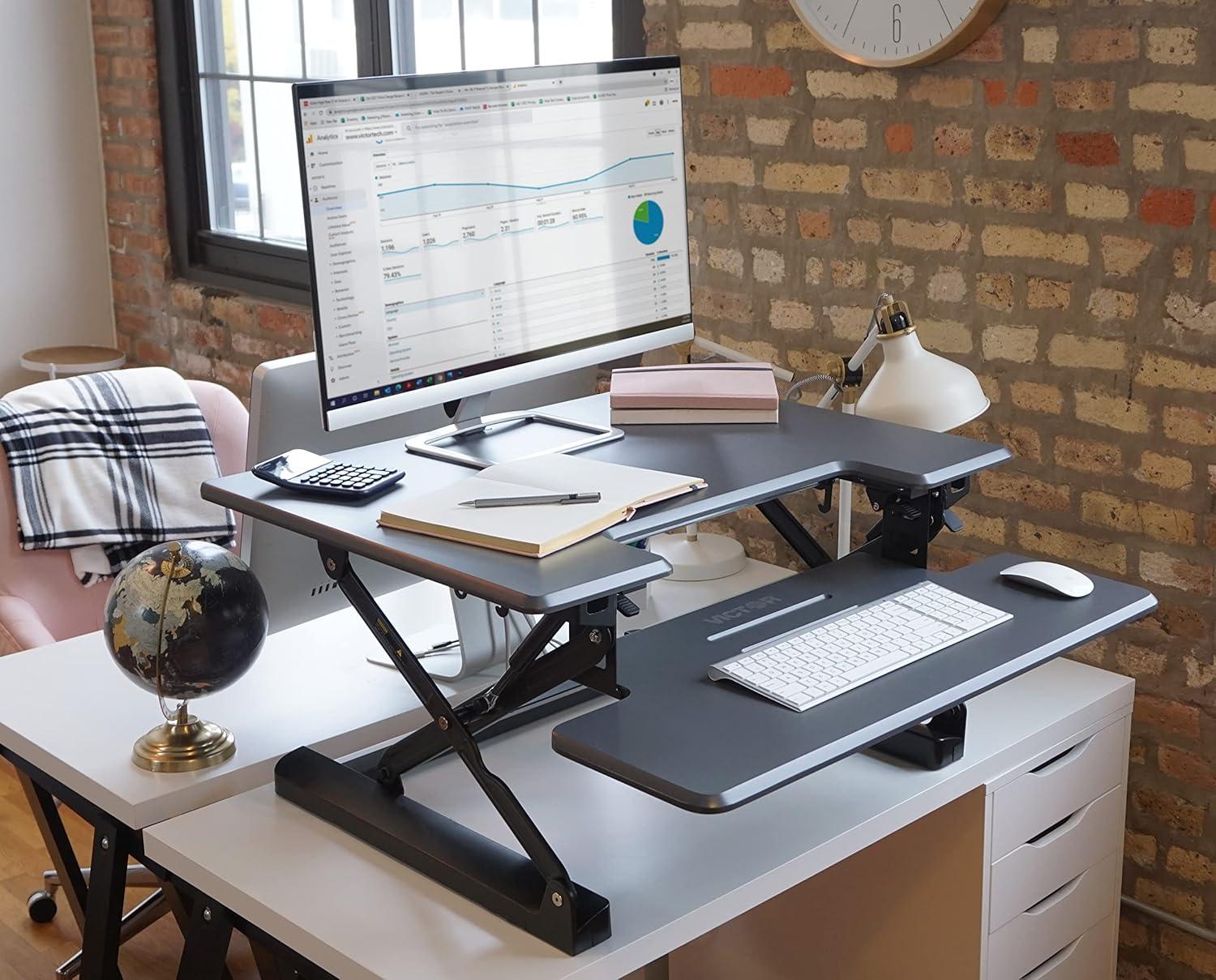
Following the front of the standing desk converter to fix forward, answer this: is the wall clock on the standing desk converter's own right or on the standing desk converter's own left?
on the standing desk converter's own left

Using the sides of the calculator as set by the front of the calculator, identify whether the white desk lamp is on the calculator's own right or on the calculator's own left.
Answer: on the calculator's own left
